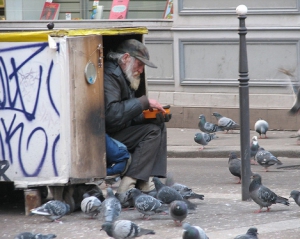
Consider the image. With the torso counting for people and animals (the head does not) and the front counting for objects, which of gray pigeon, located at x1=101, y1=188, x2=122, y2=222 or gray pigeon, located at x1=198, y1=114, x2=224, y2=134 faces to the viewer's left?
gray pigeon, located at x1=198, y1=114, x2=224, y2=134

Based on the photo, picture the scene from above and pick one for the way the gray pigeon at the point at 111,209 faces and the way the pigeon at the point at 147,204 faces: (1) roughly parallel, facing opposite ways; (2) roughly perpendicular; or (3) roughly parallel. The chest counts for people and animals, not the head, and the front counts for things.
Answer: roughly perpendicular

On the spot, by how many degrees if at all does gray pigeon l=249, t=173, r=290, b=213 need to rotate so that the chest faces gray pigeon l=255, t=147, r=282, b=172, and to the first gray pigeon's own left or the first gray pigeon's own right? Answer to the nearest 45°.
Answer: approximately 90° to the first gray pigeon's own right

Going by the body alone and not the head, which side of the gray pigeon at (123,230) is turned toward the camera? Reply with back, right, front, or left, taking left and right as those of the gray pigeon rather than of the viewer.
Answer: left

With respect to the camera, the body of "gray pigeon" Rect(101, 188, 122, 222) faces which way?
away from the camera

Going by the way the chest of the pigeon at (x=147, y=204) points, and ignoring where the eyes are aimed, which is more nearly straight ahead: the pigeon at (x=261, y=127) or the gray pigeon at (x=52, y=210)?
the gray pigeon

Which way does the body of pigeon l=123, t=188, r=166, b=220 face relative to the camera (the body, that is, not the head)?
to the viewer's left

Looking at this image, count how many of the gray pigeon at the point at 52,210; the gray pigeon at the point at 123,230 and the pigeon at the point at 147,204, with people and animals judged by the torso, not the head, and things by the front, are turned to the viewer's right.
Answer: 1

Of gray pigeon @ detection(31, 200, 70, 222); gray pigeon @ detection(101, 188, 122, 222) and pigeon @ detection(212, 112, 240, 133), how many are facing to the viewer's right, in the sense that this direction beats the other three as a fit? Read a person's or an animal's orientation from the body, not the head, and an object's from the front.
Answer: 1
